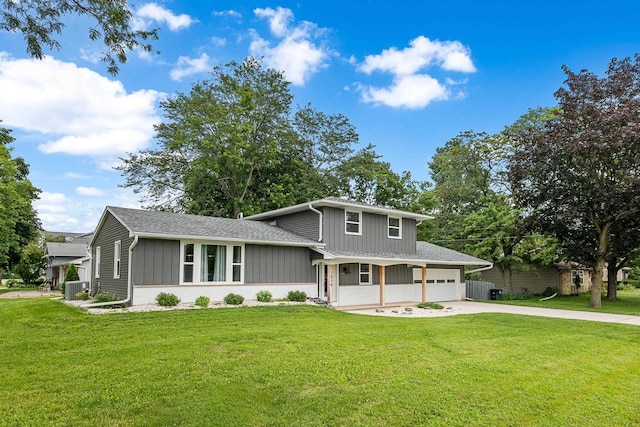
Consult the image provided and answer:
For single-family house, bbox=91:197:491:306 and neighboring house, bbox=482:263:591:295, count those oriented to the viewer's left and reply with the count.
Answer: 0

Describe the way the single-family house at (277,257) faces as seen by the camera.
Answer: facing the viewer and to the right of the viewer

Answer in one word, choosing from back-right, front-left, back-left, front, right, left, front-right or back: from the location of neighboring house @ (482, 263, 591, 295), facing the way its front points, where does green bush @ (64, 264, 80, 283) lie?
right

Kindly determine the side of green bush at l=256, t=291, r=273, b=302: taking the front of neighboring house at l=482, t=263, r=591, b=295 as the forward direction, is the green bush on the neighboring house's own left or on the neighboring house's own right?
on the neighboring house's own right

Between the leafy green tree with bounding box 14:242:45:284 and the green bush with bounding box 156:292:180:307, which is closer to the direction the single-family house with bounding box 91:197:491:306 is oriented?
the green bush

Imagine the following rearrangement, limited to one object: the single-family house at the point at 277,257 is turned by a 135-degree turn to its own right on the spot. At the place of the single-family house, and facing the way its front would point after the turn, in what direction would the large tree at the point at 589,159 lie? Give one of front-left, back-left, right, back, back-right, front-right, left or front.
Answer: back

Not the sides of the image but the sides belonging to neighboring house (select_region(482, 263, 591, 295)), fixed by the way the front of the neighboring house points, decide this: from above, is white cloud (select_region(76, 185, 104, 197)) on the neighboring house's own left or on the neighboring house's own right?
on the neighboring house's own right

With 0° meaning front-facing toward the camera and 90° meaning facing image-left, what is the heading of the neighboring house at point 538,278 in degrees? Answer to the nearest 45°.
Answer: approximately 315°
